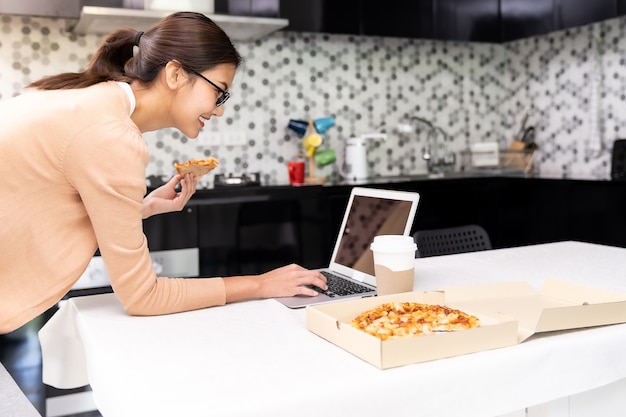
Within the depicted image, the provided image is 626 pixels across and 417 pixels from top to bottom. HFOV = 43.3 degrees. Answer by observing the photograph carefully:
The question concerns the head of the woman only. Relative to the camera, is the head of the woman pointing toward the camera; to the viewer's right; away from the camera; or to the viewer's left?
to the viewer's right

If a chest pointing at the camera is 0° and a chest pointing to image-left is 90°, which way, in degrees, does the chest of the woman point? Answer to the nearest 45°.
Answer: approximately 270°

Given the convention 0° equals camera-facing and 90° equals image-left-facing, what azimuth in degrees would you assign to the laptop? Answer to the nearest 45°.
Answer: approximately 45°

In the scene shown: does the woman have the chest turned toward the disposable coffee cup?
yes

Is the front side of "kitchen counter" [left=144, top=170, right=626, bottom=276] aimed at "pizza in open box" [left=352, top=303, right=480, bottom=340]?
yes

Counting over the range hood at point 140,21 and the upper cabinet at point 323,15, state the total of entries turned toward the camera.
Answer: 2

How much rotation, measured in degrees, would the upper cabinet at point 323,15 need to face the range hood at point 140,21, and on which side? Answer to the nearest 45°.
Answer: approximately 45° to its right

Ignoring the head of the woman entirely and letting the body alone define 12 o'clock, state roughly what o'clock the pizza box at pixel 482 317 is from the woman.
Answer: The pizza box is roughly at 1 o'clock from the woman.

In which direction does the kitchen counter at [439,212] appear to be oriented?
toward the camera

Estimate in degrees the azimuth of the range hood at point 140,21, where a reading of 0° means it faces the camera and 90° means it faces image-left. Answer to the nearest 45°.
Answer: approximately 0°

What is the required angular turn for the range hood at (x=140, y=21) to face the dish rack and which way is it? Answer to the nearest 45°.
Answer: approximately 90° to its left

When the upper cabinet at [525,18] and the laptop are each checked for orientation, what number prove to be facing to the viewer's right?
0

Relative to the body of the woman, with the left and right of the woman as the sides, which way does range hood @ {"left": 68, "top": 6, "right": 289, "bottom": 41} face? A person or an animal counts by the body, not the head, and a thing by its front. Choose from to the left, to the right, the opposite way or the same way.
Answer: to the right
